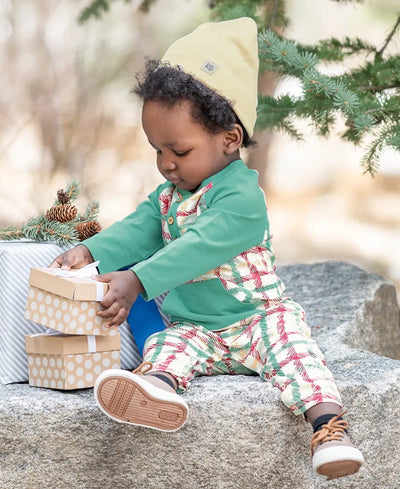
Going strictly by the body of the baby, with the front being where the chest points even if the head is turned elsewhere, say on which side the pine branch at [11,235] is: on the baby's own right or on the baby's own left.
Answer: on the baby's own right

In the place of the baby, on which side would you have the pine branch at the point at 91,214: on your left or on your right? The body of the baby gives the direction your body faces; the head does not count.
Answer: on your right

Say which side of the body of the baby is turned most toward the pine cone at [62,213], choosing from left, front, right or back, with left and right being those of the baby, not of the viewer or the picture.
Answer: right

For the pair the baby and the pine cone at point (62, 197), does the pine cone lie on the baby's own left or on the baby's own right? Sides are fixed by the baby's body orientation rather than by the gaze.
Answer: on the baby's own right

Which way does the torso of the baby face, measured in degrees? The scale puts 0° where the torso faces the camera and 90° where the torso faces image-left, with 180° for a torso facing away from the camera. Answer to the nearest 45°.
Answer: approximately 45°
